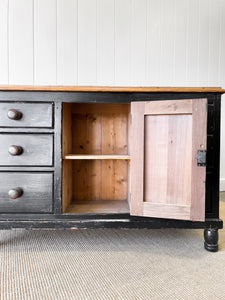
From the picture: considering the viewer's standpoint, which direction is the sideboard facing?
facing the viewer
